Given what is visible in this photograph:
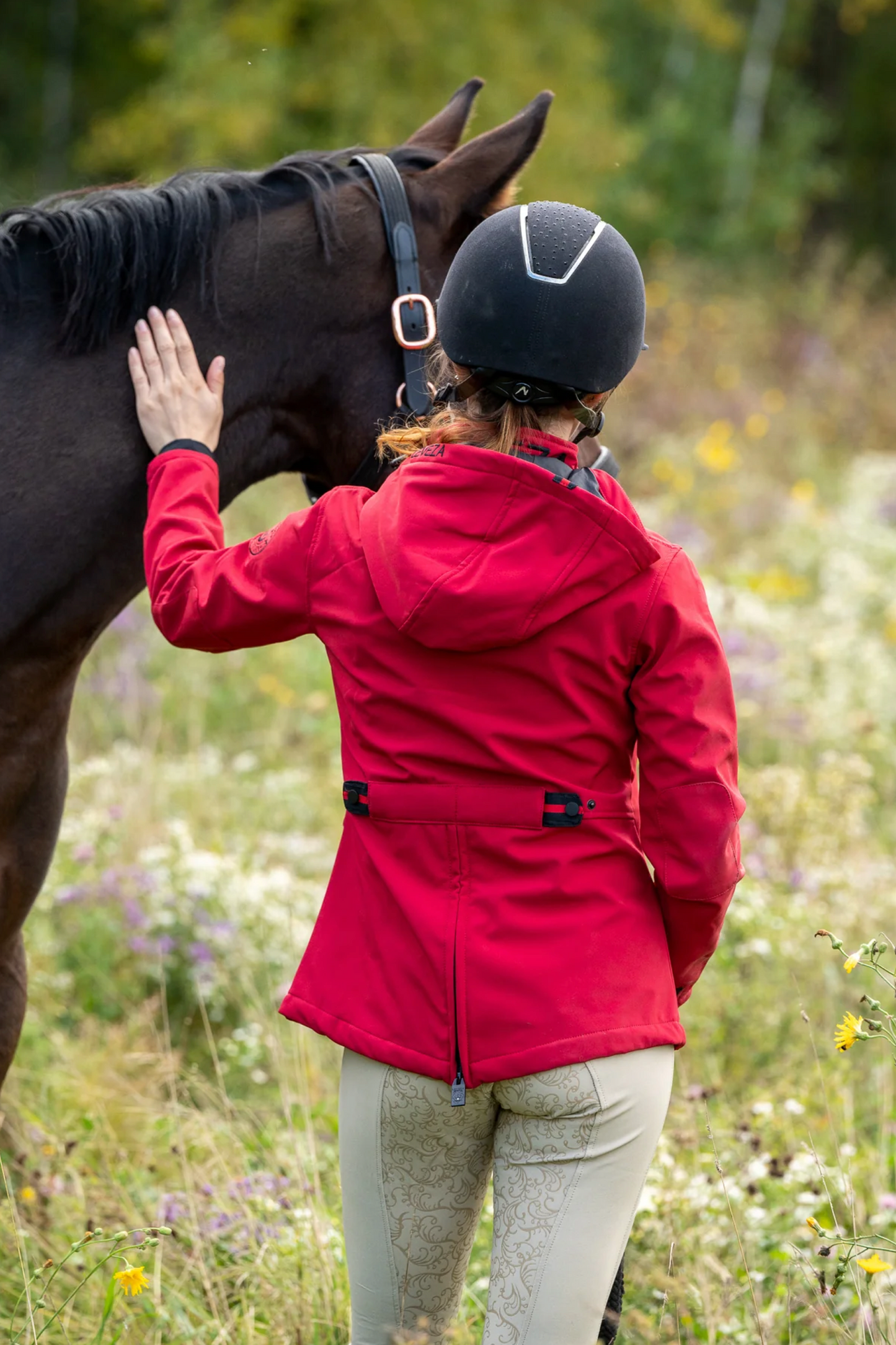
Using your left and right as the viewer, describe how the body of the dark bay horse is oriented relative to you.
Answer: facing to the right of the viewer
